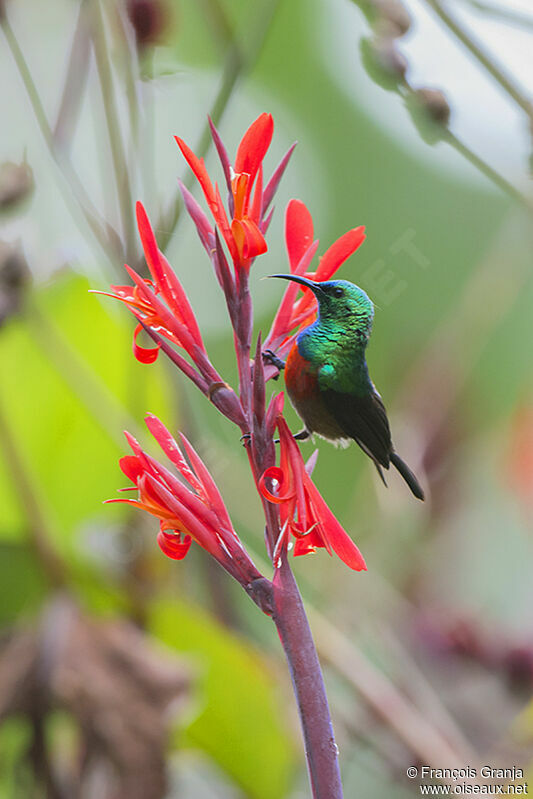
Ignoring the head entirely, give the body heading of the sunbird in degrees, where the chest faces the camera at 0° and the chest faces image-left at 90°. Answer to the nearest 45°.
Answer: approximately 90°

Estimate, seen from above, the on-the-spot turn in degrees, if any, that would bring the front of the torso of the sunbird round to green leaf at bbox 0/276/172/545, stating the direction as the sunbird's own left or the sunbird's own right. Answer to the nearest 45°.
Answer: approximately 90° to the sunbird's own right
